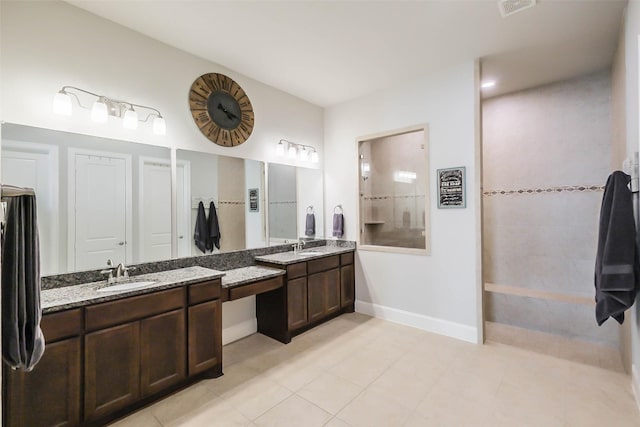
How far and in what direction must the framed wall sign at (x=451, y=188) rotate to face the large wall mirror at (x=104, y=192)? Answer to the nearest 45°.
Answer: approximately 45° to its right

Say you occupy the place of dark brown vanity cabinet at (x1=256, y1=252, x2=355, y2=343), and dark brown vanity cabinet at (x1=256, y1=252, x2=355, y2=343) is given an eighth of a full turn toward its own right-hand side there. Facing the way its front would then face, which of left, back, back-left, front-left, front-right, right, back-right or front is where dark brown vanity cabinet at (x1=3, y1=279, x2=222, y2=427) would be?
front-right

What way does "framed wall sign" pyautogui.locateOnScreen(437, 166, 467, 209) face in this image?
toward the camera

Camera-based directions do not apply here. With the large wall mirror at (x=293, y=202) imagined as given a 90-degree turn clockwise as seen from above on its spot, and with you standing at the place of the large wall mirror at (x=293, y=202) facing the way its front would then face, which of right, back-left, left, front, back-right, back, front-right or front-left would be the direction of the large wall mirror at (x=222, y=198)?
front

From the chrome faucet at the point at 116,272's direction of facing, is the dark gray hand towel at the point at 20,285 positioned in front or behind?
in front

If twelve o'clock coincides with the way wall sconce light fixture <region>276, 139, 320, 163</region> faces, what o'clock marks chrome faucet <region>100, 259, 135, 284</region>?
The chrome faucet is roughly at 3 o'clock from the wall sconce light fixture.

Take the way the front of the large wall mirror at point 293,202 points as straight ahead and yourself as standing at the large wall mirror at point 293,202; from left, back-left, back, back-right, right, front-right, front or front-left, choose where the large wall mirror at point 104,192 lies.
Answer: right

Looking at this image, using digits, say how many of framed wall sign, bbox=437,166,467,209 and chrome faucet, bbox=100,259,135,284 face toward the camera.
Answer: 2

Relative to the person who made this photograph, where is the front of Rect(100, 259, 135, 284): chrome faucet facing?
facing the viewer

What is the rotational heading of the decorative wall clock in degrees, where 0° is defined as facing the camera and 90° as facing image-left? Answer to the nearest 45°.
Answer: approximately 315°

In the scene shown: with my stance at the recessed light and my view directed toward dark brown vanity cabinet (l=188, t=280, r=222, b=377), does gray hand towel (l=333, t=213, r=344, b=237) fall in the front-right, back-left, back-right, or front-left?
front-right
